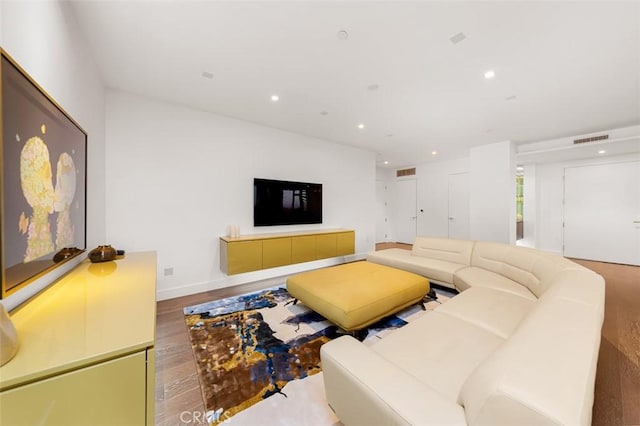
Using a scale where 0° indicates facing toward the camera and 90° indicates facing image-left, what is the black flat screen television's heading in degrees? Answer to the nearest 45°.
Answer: approximately 315°

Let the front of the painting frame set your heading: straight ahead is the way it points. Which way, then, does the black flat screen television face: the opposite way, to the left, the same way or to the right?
to the right

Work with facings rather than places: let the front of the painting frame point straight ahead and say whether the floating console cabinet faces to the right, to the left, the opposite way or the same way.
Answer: to the right

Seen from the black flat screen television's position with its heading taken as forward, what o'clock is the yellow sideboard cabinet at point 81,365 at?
The yellow sideboard cabinet is roughly at 2 o'clock from the black flat screen television.

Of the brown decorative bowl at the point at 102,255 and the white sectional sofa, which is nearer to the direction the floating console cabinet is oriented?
the white sectional sofa

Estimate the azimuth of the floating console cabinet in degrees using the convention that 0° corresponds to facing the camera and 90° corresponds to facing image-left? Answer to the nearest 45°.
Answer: approximately 315°

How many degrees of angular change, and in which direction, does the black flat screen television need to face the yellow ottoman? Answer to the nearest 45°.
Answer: approximately 45° to its right

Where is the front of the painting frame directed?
to the viewer's right

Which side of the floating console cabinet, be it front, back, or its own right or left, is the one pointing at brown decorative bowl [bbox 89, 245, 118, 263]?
right
